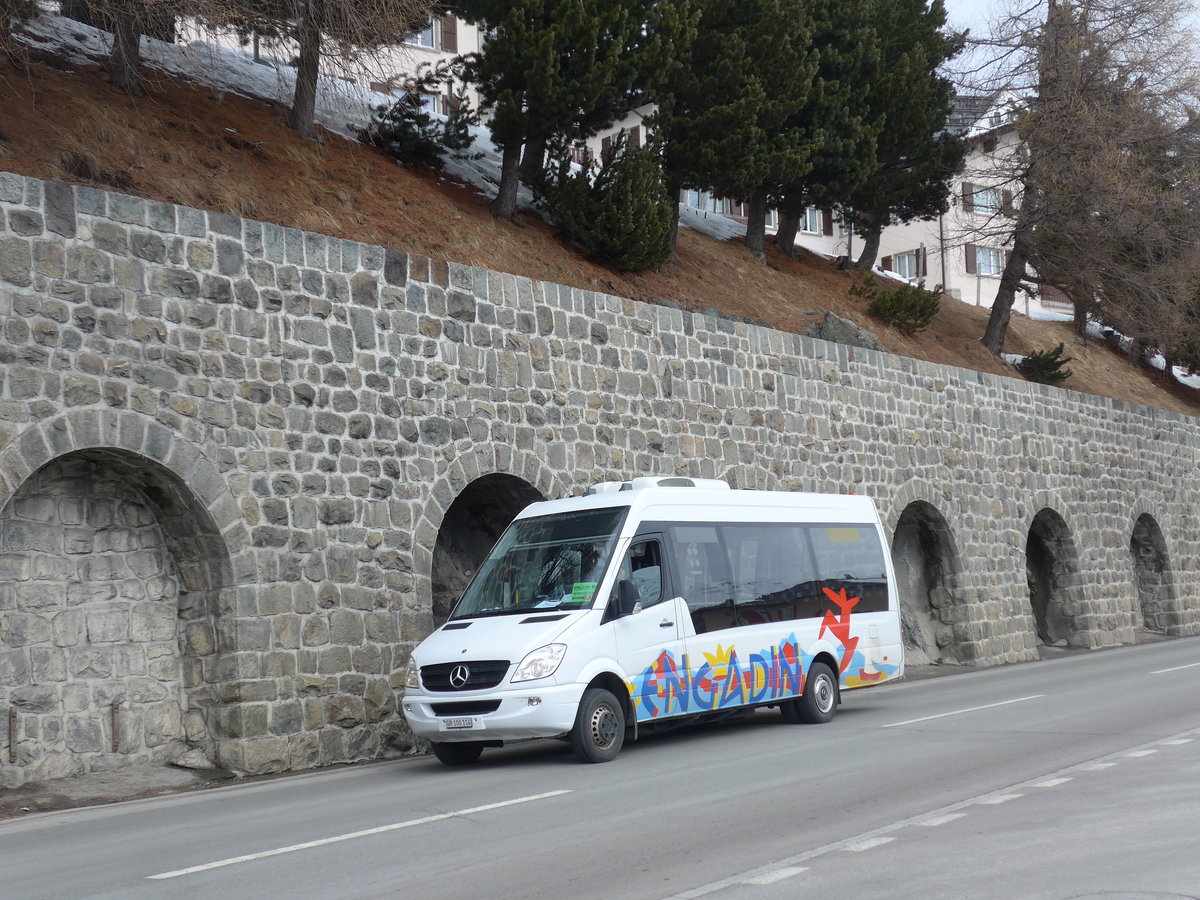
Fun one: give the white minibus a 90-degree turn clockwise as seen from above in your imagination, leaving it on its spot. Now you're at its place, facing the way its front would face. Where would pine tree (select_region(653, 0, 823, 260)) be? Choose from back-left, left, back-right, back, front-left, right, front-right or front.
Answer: front-right

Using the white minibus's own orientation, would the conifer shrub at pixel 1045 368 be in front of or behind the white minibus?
behind

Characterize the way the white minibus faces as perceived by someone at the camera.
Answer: facing the viewer and to the left of the viewer

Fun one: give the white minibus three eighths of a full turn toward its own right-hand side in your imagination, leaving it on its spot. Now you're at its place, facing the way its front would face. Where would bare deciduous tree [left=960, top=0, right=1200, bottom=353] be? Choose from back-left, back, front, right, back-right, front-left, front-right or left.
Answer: front-right

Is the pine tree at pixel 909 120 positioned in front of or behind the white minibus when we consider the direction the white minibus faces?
behind
